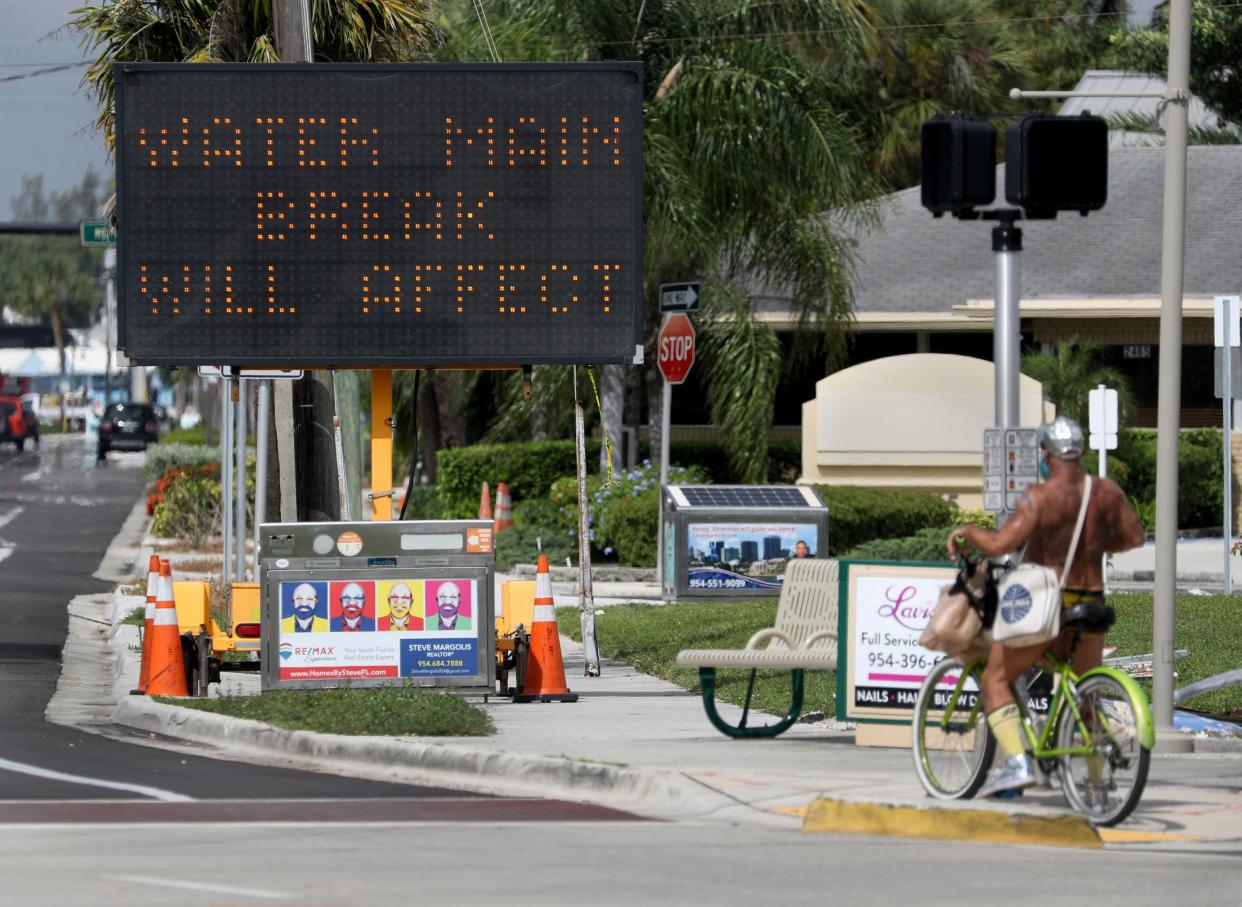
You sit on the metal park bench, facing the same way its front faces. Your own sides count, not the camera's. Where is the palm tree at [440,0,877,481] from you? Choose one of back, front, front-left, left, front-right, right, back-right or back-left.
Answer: back-right

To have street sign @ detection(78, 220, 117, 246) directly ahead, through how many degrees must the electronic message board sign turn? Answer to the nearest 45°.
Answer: approximately 180°

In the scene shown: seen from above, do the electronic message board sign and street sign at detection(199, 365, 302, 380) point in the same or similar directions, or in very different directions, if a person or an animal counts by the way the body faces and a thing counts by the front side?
same or similar directions

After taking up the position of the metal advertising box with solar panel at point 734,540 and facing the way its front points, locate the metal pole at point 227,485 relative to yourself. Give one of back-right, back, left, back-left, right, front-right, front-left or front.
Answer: right

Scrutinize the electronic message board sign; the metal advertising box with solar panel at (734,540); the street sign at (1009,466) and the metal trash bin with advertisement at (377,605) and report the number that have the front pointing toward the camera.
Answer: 4

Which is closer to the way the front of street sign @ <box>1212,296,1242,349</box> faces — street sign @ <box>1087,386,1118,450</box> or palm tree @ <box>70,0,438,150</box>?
the palm tree

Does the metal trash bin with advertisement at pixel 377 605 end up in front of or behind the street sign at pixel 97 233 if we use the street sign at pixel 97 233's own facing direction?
in front

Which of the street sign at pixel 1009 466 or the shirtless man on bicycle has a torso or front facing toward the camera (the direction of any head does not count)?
the street sign

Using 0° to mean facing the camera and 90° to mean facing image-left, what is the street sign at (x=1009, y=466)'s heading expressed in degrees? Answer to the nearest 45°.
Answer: approximately 0°

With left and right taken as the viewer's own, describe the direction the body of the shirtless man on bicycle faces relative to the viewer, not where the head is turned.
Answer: facing away from the viewer and to the left of the viewer

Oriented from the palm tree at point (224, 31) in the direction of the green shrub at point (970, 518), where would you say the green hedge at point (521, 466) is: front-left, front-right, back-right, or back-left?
front-left

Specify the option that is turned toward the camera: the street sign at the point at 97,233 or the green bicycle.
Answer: the street sign

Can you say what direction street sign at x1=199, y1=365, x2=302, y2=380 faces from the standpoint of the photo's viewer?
facing the viewer

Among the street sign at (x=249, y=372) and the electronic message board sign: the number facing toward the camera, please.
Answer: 2

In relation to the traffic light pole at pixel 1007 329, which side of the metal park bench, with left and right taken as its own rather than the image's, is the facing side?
left

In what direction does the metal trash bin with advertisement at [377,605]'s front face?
toward the camera

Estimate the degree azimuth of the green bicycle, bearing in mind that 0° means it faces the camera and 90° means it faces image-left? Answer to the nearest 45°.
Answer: approximately 135°
